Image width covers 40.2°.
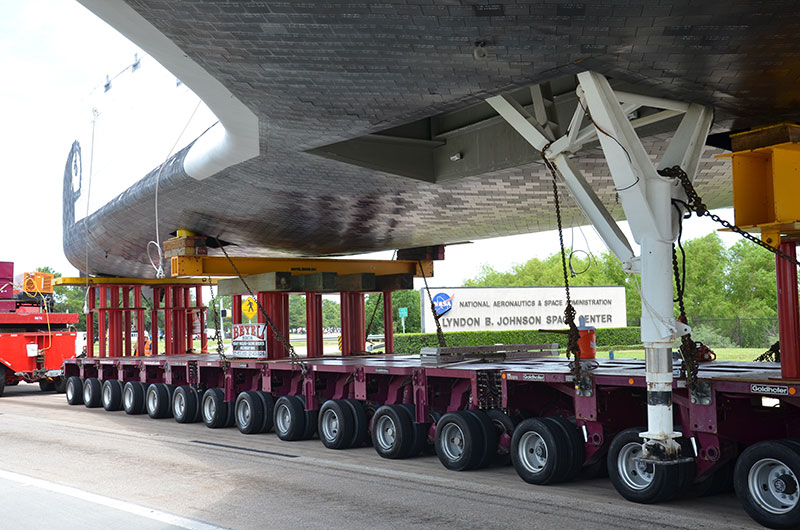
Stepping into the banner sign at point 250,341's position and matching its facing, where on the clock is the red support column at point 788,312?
The red support column is roughly at 11 o'clock from the banner sign.

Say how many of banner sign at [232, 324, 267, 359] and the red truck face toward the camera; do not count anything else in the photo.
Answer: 1

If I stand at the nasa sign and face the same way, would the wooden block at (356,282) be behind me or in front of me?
in front

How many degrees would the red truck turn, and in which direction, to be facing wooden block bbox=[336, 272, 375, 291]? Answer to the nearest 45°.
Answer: approximately 135° to its right

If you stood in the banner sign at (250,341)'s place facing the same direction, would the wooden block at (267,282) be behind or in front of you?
behind

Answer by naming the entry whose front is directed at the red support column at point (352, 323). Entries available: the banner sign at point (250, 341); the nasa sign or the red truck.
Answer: the nasa sign

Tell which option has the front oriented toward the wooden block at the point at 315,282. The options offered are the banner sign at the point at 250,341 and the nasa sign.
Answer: the nasa sign

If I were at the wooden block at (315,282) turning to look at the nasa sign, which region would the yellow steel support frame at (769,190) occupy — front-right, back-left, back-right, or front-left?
back-right

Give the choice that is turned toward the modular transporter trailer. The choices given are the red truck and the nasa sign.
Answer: the nasa sign

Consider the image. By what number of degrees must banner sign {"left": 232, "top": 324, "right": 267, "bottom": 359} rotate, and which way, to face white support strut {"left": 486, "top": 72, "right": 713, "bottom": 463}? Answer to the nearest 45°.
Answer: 0° — it already faces it

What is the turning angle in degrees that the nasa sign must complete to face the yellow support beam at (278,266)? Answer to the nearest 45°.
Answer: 0° — it already faces it
